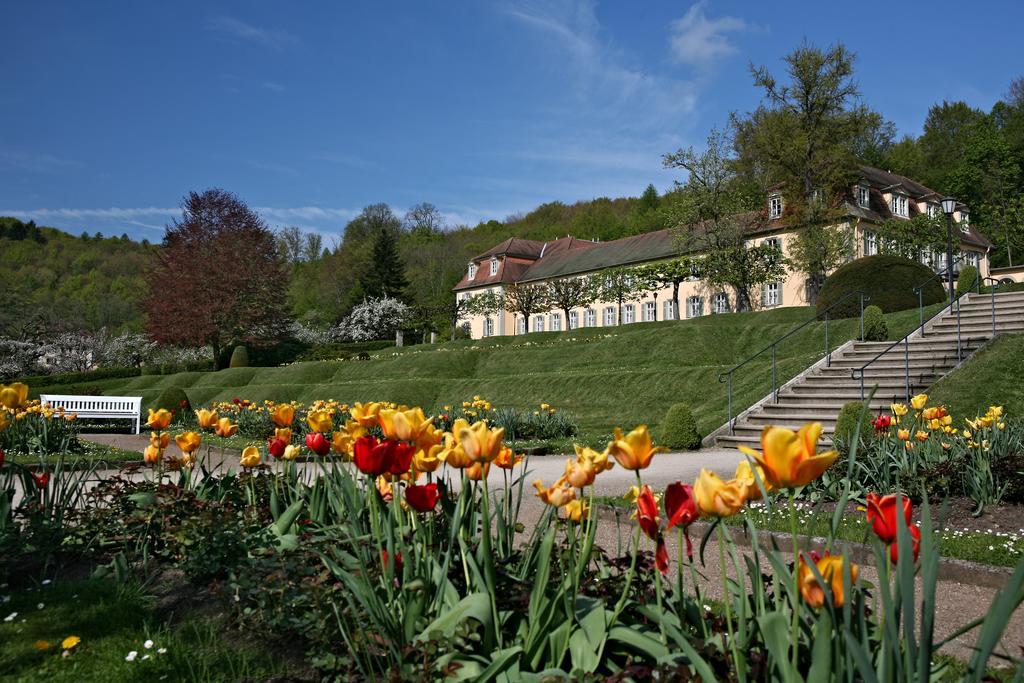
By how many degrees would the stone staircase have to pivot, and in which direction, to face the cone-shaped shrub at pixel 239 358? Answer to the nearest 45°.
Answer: approximately 90° to its right

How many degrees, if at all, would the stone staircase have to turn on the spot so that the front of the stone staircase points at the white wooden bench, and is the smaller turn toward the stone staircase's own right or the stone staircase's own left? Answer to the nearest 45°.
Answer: approximately 45° to the stone staircase's own right

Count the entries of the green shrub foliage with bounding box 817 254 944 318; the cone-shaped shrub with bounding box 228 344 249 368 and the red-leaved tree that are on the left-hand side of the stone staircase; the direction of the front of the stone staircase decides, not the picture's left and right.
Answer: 0

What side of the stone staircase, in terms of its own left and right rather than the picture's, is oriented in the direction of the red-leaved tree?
right

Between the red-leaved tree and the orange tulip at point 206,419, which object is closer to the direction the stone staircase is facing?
the orange tulip

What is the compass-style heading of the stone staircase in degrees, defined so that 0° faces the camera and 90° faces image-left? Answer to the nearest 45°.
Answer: approximately 45°

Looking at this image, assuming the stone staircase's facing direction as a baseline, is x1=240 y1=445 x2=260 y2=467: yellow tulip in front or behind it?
in front

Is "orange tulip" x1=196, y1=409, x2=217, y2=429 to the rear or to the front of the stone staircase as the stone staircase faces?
to the front

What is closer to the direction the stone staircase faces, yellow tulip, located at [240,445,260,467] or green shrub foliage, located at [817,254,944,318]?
the yellow tulip

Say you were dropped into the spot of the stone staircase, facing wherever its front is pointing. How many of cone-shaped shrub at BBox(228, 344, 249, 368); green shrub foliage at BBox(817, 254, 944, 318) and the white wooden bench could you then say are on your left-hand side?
0

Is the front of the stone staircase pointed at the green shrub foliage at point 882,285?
no

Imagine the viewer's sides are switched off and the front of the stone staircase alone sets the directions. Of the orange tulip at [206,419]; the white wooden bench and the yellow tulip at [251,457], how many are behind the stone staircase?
0

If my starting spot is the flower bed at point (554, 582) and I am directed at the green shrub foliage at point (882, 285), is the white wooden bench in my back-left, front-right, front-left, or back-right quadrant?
front-left

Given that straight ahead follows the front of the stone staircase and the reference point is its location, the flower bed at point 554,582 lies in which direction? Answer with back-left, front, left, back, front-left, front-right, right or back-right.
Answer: front-left
